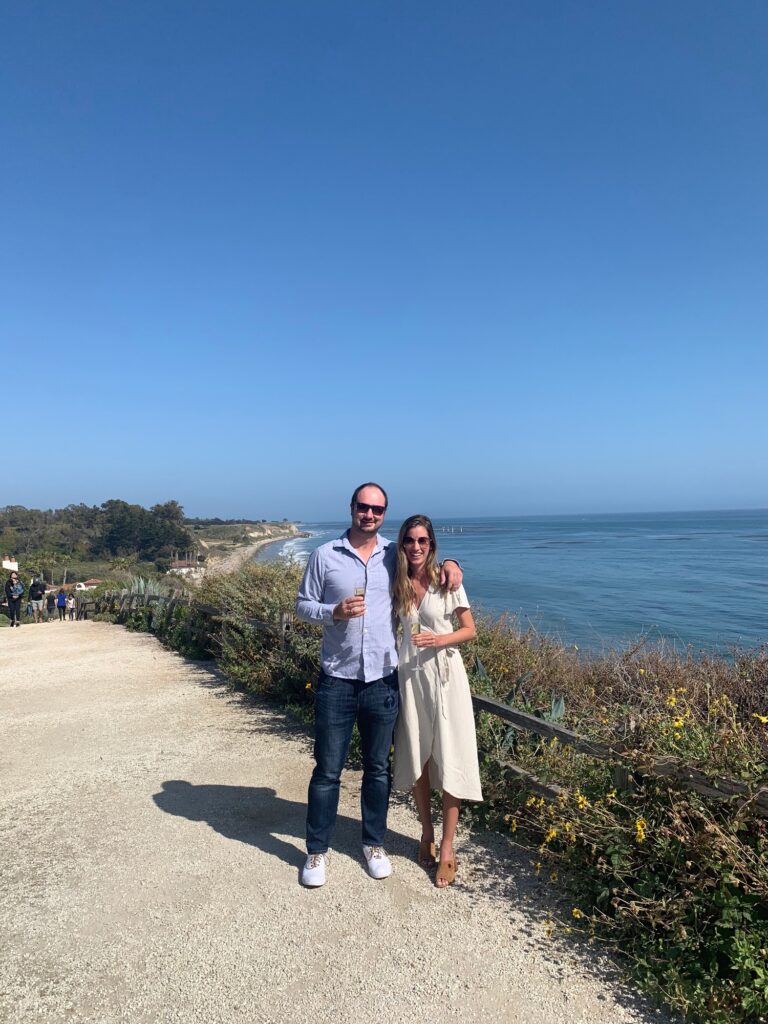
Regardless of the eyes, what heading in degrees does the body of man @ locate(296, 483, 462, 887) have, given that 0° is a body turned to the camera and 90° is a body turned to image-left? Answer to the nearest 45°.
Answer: approximately 0°

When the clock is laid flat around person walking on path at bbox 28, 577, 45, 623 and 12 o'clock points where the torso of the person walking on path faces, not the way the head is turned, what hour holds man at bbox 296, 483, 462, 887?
The man is roughly at 12 o'clock from the person walking on path.

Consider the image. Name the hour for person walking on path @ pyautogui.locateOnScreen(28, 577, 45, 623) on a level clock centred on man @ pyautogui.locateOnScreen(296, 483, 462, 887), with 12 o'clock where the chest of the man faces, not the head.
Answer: The person walking on path is roughly at 5 o'clock from the man.

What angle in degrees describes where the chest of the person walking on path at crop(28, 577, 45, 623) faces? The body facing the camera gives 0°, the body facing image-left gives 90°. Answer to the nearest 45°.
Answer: approximately 0°

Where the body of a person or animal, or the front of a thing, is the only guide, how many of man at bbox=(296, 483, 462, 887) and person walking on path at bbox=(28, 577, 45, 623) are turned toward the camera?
2

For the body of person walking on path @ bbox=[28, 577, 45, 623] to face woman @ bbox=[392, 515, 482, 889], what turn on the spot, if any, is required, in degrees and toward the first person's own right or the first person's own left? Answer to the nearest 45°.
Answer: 0° — they already face them
